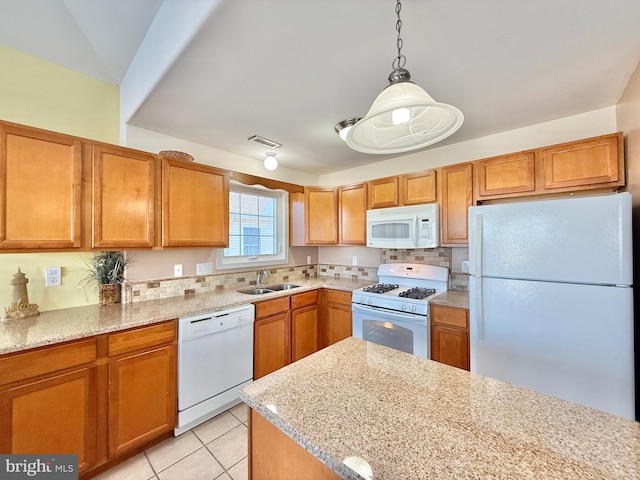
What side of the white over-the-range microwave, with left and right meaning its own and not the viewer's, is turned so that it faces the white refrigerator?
left

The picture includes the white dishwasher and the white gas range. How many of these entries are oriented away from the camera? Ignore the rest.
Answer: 0

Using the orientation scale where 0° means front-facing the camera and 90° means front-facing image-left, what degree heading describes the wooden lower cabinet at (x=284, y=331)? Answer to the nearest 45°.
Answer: approximately 315°

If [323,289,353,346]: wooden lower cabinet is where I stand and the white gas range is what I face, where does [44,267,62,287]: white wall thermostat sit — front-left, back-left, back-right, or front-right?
back-right

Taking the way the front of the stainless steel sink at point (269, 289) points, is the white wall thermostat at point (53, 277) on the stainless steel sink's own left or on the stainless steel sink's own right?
on the stainless steel sink's own right

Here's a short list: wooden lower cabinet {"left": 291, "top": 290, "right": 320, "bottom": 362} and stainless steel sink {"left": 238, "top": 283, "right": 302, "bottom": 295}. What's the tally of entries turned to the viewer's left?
0

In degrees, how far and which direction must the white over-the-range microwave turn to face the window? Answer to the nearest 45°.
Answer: approximately 45° to its right
